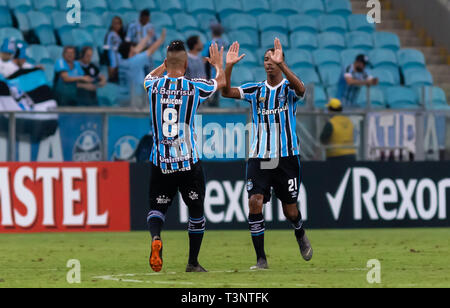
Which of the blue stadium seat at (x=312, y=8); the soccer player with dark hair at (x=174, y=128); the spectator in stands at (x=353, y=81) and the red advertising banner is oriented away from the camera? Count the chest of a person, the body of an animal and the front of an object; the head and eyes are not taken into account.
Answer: the soccer player with dark hair

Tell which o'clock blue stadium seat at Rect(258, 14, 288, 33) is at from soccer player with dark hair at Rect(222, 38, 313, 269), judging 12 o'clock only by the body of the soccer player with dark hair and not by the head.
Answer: The blue stadium seat is roughly at 6 o'clock from the soccer player with dark hair.

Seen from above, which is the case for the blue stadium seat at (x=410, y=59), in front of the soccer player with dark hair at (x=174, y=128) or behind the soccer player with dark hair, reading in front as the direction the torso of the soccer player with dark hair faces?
in front

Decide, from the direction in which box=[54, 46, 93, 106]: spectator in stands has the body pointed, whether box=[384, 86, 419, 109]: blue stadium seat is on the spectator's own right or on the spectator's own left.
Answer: on the spectator's own left

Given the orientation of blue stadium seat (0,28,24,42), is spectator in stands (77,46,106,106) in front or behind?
in front

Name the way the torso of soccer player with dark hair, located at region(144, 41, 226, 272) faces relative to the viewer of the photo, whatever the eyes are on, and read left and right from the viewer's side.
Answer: facing away from the viewer

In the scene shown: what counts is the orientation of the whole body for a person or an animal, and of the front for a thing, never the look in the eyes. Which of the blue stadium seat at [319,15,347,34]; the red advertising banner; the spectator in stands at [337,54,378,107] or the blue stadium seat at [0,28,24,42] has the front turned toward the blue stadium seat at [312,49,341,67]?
the blue stadium seat at [319,15,347,34]
